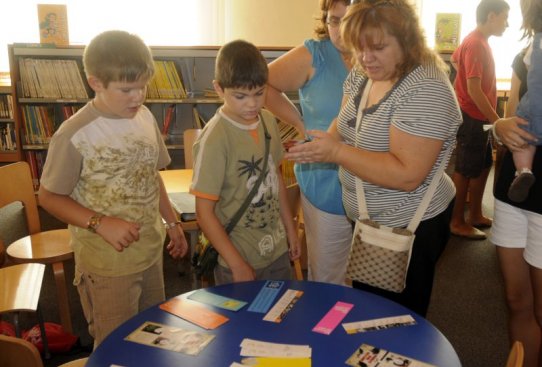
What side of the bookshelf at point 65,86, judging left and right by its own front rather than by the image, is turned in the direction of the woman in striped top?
front

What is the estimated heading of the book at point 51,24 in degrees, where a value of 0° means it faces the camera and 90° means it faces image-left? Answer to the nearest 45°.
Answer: approximately 0°

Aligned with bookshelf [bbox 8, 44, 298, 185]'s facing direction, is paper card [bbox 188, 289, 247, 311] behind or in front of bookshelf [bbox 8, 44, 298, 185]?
in front

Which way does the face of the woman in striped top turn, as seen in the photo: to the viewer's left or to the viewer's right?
to the viewer's left

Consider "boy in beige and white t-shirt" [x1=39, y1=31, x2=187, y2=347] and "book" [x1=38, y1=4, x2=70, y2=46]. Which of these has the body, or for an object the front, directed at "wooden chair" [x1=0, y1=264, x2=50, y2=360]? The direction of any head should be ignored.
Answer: the book

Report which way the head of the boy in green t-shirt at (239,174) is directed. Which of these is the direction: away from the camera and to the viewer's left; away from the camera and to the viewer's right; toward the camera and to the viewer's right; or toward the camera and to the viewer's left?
toward the camera and to the viewer's right

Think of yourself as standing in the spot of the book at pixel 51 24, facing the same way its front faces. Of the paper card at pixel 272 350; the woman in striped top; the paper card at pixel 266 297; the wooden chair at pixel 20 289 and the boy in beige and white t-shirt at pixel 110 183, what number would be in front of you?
5
